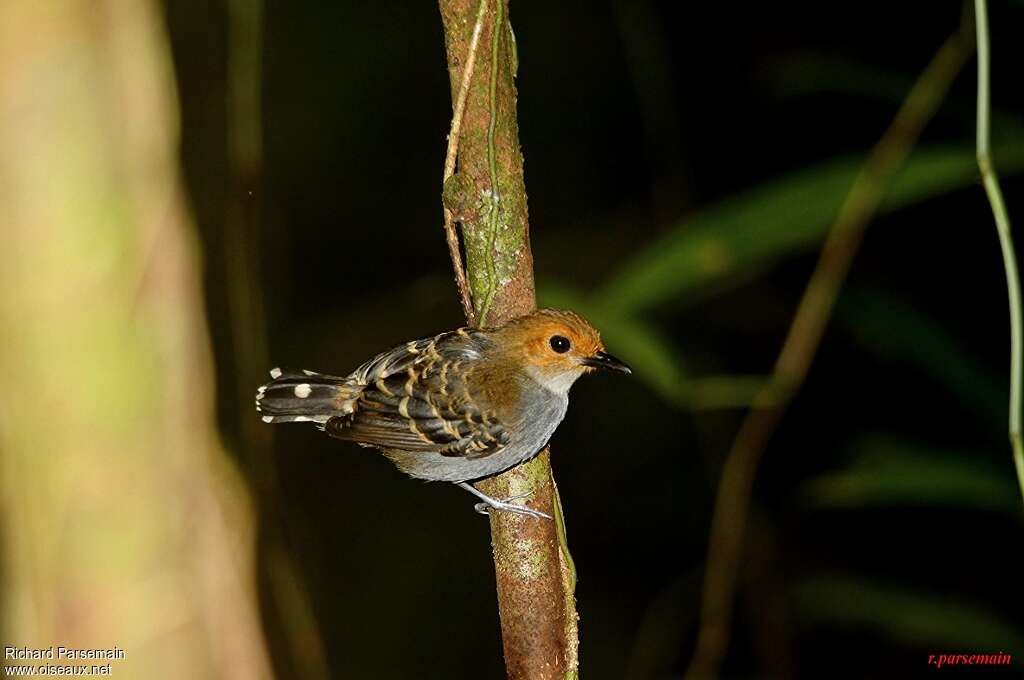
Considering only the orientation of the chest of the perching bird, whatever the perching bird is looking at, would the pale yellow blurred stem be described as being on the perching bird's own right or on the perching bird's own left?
on the perching bird's own right

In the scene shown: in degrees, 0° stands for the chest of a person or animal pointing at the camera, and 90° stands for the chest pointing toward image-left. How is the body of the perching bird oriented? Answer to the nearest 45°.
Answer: approximately 270°

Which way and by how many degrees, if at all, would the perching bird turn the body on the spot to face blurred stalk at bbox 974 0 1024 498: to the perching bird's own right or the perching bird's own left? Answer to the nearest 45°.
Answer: approximately 45° to the perching bird's own right

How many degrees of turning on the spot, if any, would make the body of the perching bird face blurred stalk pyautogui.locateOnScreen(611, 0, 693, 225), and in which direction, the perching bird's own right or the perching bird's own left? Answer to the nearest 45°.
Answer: approximately 45° to the perching bird's own left

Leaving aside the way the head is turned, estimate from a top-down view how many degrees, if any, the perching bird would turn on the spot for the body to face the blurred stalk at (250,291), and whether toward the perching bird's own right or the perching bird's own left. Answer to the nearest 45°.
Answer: approximately 180°
